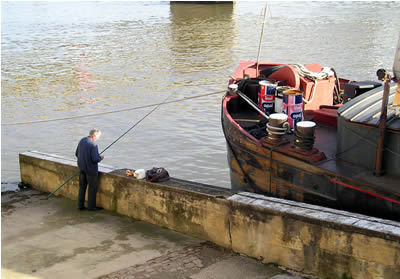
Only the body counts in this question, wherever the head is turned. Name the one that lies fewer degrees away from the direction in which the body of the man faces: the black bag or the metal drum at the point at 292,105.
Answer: the metal drum

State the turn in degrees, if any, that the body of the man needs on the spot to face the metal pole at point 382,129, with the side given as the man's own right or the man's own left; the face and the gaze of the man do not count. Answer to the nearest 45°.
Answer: approximately 90° to the man's own right

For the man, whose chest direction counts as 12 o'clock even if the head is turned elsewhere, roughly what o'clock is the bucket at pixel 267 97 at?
The bucket is roughly at 1 o'clock from the man.

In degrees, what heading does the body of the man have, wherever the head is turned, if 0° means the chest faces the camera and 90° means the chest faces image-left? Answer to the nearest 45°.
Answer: approximately 225°

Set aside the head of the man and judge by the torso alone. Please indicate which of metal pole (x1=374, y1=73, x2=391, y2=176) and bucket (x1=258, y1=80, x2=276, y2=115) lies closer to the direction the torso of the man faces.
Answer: the bucket

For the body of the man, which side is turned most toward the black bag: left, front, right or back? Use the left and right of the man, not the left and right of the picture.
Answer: right

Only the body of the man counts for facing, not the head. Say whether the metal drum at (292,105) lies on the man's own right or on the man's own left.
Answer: on the man's own right

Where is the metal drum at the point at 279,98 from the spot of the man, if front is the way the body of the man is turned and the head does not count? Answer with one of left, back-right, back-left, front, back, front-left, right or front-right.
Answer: front-right
